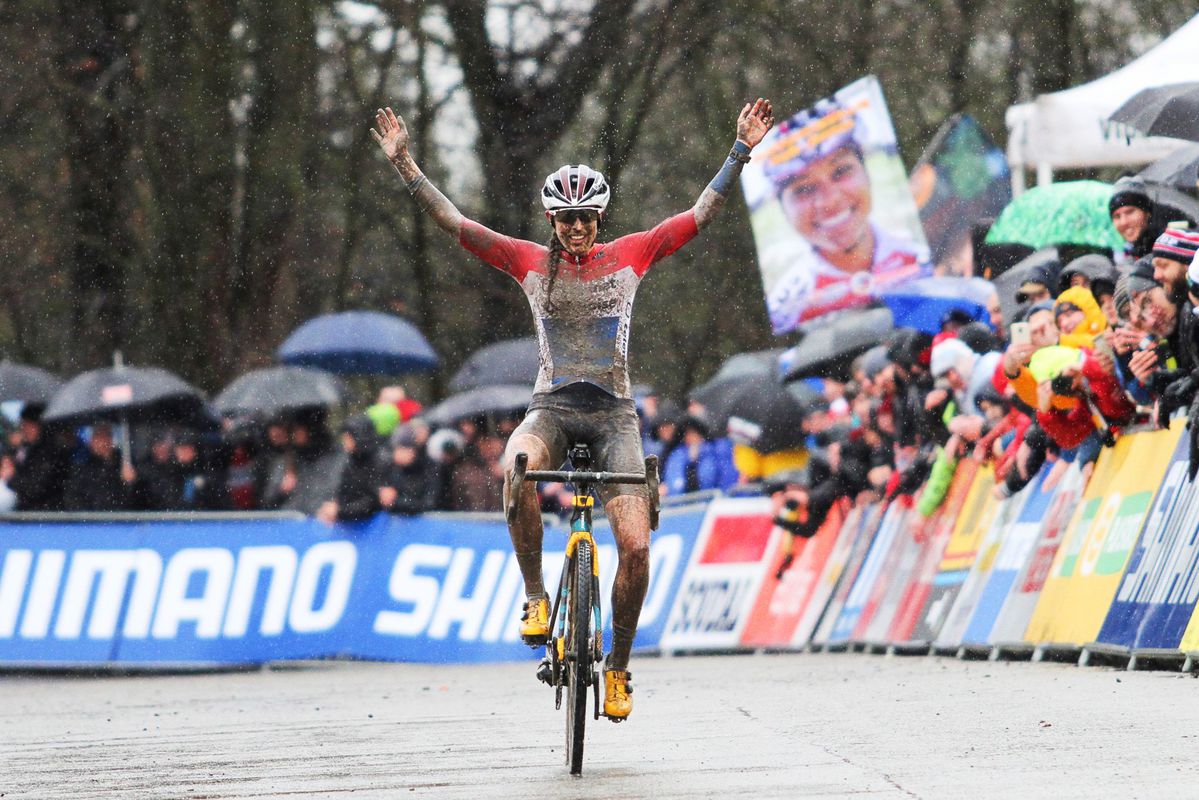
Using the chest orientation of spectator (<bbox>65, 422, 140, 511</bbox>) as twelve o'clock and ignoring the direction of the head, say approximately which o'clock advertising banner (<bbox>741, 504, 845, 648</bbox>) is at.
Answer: The advertising banner is roughly at 10 o'clock from the spectator.

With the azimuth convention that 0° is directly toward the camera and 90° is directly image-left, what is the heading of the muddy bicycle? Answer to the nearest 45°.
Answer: approximately 0°

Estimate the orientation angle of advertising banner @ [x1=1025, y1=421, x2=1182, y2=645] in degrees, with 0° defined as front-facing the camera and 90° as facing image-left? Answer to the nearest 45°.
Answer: approximately 45°

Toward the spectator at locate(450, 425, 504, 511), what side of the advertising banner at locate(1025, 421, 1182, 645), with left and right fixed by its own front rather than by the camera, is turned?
right

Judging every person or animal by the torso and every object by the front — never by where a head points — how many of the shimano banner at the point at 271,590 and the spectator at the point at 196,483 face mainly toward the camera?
2
